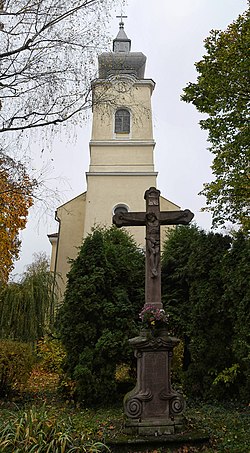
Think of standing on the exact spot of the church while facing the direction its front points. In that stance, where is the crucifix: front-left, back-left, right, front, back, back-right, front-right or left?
front

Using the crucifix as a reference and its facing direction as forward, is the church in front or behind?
behind

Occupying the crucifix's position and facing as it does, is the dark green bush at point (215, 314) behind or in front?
behind

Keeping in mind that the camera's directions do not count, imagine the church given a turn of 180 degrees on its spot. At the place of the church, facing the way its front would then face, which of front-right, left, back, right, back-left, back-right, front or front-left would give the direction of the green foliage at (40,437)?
back

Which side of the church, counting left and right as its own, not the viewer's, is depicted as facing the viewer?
front

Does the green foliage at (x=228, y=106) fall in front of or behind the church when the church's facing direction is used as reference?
in front

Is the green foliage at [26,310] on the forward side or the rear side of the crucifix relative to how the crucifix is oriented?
on the rear side

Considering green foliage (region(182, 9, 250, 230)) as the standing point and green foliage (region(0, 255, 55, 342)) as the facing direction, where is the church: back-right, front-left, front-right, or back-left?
front-right

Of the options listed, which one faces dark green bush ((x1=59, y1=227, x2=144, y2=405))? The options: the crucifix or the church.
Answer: the church

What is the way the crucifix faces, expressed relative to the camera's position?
facing the viewer

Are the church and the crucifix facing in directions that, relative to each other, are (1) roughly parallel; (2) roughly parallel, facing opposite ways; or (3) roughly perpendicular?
roughly parallel

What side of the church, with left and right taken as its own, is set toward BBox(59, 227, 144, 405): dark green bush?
front
